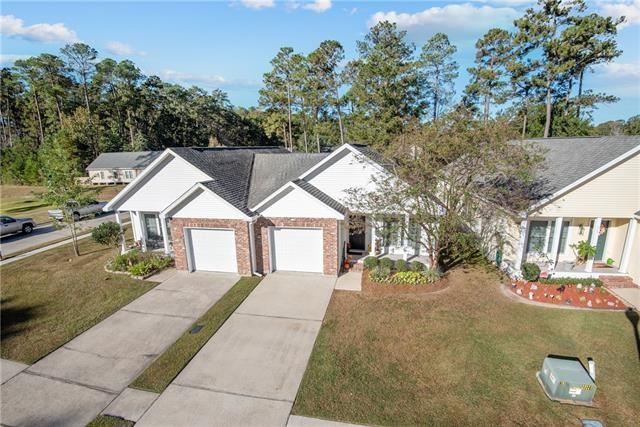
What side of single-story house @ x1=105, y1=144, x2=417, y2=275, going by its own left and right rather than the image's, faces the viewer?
front

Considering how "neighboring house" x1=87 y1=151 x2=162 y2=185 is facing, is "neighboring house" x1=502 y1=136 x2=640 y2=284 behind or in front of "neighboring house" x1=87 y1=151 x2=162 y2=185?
in front

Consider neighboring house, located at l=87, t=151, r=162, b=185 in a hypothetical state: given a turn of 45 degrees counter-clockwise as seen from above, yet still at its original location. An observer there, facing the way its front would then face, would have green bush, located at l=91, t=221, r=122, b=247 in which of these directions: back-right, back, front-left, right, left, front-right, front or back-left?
front-right

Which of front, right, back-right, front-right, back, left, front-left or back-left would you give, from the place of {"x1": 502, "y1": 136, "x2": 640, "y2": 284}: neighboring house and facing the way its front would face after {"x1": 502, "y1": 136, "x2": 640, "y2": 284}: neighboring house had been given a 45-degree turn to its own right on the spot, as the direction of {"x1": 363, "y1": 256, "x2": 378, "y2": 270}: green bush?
front

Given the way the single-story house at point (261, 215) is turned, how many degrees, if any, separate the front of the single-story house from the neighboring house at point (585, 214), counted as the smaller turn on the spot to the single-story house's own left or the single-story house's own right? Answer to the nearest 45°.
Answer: approximately 90° to the single-story house's own left

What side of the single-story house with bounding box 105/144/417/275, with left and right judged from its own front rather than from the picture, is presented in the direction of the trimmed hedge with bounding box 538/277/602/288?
left

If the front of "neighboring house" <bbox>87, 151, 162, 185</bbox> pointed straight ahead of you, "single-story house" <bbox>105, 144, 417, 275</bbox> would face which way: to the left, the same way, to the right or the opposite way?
the same way

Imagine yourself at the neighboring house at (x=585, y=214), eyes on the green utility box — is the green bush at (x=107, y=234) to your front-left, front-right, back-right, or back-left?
front-right

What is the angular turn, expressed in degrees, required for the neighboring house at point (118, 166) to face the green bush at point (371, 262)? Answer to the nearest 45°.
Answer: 0° — it already faces it

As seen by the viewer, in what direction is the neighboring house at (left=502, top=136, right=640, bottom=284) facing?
toward the camera

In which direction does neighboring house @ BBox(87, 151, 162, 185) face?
toward the camera

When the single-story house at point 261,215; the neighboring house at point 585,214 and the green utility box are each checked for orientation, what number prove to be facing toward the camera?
3

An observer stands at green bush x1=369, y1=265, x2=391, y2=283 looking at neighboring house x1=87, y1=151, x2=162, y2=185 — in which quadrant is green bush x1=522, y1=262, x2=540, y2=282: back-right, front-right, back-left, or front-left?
back-right

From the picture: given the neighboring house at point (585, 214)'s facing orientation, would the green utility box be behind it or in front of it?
in front

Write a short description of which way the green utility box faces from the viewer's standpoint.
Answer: facing the viewer
